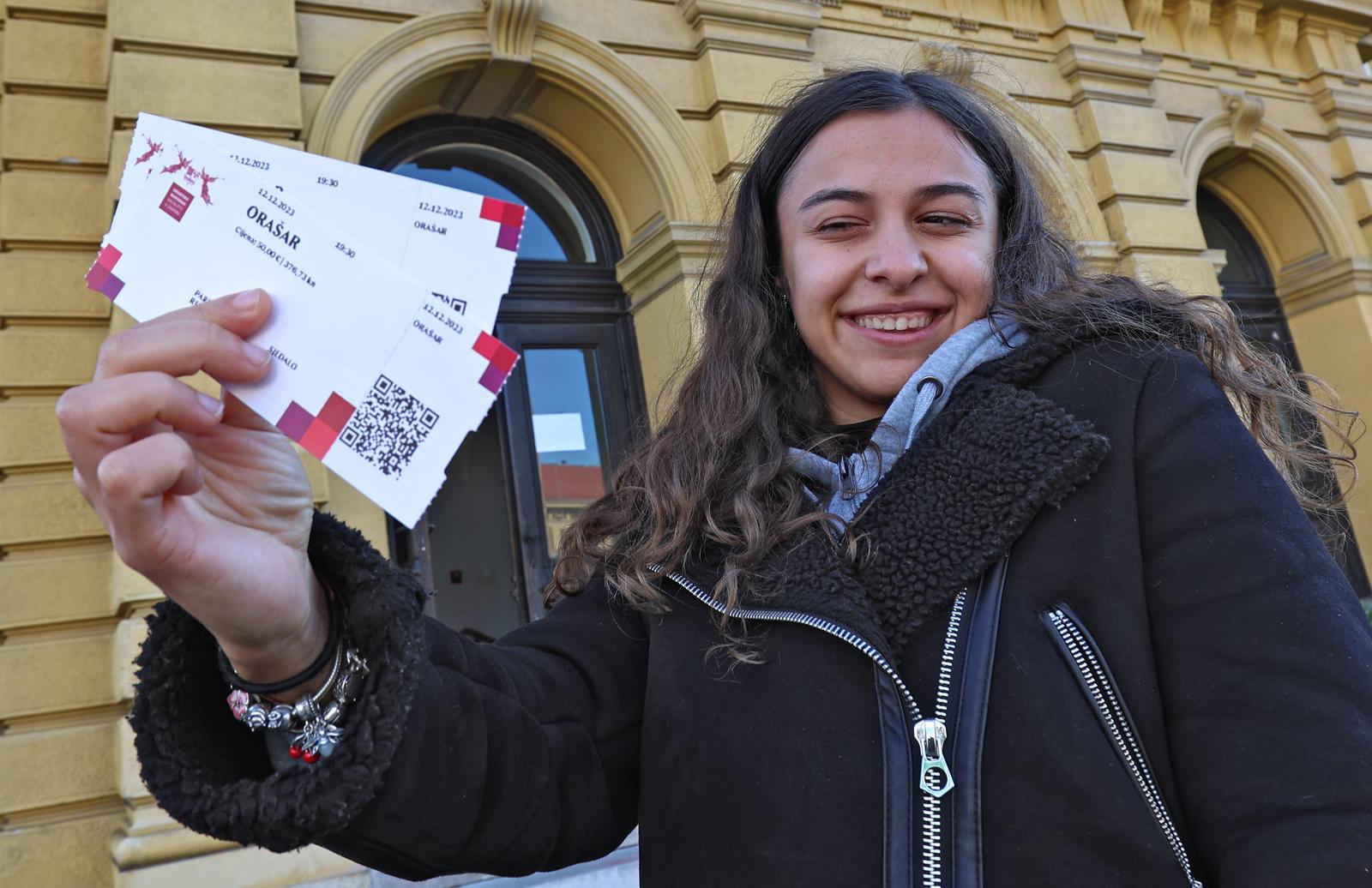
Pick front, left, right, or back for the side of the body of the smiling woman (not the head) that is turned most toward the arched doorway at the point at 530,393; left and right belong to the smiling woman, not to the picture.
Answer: back

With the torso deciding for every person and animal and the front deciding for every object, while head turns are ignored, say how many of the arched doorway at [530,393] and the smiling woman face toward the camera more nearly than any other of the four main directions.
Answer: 2

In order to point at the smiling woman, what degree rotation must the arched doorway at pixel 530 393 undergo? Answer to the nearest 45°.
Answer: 0° — it already faces them

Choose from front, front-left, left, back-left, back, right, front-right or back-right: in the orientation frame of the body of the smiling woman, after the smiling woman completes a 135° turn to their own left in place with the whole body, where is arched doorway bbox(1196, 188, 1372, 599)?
front

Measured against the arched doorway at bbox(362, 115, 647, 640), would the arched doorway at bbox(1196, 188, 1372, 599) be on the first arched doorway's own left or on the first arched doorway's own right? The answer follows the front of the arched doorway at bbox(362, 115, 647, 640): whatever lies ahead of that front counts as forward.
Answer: on the first arched doorway's own left
